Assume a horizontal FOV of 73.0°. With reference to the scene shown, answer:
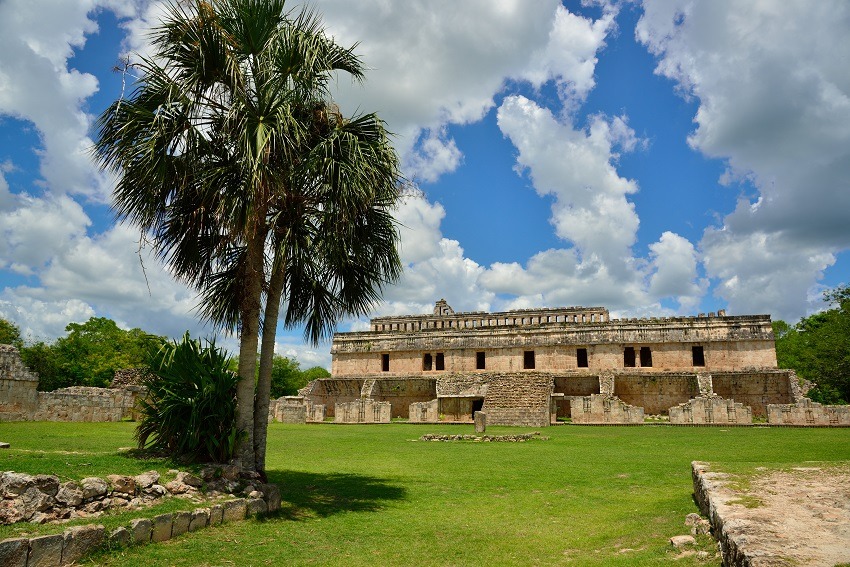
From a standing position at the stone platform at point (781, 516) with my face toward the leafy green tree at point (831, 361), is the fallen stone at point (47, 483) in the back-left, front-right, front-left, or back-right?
back-left

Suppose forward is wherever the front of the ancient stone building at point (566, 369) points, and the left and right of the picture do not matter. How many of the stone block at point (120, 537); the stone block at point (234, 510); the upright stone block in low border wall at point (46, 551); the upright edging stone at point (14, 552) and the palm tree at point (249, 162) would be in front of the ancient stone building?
5

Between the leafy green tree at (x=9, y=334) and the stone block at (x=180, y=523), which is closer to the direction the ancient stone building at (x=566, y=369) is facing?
the stone block

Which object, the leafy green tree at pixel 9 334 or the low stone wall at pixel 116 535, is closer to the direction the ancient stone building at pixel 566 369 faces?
the low stone wall

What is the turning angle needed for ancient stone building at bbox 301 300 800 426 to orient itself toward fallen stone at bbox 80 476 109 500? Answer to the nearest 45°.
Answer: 0° — it already faces it

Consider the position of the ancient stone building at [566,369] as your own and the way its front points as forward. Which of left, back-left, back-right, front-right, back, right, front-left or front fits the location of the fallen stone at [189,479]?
front

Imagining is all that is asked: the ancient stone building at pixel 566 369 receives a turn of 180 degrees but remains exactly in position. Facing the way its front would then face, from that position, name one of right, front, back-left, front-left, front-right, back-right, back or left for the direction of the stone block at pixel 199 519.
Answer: back

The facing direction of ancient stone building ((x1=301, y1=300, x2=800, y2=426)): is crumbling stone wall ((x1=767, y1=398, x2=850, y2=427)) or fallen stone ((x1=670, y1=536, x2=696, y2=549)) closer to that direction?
the fallen stone

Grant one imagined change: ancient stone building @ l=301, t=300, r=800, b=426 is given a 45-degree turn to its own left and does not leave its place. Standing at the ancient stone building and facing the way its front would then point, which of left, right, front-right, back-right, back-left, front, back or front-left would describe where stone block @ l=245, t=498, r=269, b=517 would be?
front-right

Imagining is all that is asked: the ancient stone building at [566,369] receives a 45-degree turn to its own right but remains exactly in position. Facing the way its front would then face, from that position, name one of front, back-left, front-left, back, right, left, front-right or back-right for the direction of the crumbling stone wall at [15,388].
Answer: front

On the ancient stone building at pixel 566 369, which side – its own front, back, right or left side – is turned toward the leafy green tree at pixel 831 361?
left

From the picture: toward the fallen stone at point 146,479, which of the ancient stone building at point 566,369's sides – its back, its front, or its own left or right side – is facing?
front

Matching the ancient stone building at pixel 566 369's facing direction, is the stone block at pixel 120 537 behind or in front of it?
in front

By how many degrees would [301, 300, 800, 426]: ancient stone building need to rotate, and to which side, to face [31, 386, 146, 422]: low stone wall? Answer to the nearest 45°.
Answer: approximately 45° to its right

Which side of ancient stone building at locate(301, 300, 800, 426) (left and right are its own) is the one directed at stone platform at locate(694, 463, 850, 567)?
front

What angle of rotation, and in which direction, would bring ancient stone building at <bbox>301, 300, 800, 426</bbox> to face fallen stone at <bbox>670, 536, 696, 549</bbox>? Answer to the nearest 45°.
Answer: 0° — it already faces it

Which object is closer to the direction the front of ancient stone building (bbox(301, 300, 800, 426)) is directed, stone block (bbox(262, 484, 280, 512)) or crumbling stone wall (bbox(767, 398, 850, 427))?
the stone block

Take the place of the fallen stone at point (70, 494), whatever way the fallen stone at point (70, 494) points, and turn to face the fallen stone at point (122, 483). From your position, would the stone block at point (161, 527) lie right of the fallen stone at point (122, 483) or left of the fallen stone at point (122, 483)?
right

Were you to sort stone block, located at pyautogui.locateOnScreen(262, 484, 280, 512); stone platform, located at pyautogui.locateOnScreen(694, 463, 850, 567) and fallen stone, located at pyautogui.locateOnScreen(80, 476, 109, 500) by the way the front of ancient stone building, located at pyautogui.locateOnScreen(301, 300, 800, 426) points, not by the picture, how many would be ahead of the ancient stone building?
3

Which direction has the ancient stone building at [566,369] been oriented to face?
toward the camera
